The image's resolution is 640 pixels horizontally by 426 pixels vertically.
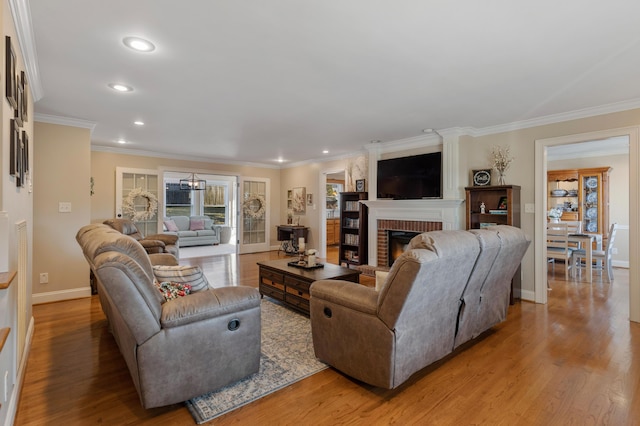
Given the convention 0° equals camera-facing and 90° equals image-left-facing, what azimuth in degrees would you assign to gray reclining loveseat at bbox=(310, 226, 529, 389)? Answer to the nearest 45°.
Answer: approximately 135°

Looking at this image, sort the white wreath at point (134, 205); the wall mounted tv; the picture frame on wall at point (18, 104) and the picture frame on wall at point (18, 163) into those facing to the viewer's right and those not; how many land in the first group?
2

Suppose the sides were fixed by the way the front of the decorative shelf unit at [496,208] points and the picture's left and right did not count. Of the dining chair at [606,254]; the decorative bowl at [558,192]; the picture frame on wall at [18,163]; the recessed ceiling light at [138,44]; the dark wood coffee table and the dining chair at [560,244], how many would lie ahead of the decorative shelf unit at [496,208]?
3

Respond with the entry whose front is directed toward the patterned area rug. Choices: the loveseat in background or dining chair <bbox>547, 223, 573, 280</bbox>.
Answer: the loveseat in background

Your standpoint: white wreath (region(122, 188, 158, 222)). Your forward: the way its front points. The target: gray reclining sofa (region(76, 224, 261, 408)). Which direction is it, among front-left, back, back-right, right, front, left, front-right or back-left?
front

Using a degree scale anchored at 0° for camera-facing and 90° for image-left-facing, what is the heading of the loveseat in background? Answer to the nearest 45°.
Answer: approximately 0°

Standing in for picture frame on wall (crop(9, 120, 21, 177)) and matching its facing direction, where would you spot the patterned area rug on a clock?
The patterned area rug is roughly at 1 o'clock from the picture frame on wall.

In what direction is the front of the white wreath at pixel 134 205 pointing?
toward the camera

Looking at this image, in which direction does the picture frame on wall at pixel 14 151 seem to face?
to the viewer's right

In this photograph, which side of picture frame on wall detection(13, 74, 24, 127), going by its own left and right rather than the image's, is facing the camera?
right

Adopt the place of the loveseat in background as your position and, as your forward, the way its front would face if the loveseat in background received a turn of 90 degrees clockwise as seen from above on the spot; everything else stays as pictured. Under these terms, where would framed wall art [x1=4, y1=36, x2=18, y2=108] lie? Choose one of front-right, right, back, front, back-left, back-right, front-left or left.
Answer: left

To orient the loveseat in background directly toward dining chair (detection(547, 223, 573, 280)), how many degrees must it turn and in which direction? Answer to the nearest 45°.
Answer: approximately 45° to its left

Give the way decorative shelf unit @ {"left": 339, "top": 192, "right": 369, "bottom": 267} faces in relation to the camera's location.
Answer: facing the viewer and to the left of the viewer

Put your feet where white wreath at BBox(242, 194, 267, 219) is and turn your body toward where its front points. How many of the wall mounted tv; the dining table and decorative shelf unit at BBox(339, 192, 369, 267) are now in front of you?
3

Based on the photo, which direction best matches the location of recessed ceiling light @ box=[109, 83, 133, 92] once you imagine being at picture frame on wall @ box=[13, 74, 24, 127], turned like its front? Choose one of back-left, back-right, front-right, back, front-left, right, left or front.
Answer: front-left

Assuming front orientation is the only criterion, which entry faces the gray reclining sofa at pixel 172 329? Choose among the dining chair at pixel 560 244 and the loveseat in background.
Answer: the loveseat in background

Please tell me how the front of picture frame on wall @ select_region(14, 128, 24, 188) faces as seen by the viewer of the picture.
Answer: facing to the right of the viewer

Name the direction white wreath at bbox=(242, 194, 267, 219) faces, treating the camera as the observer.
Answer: facing the viewer and to the right of the viewer

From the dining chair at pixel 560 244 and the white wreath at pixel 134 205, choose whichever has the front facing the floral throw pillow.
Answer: the white wreath
